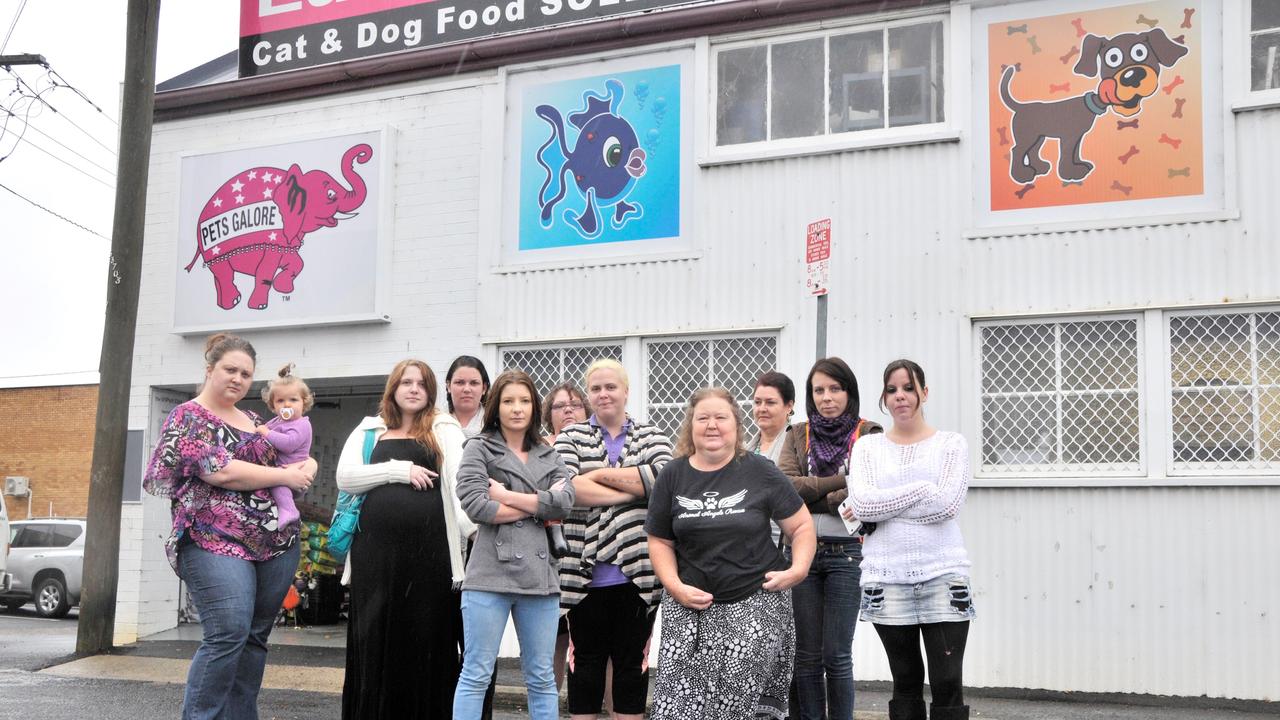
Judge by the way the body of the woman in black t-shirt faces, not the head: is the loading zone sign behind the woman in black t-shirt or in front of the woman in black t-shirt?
behind

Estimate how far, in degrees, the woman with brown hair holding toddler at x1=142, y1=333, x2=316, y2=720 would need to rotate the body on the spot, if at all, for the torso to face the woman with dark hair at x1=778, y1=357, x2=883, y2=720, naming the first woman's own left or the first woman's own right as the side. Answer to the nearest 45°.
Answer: approximately 45° to the first woman's own left

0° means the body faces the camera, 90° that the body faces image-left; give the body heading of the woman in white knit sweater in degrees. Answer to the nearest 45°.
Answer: approximately 0°

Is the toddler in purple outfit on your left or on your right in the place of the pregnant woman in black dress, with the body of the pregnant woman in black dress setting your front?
on your right

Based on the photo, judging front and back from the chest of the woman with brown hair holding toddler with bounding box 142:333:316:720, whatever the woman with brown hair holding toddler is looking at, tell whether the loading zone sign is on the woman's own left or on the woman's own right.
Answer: on the woman's own left

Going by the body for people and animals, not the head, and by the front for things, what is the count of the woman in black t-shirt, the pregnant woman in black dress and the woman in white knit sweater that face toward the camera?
3

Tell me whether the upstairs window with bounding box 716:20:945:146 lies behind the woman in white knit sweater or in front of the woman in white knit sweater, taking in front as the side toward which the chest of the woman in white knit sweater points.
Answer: behind

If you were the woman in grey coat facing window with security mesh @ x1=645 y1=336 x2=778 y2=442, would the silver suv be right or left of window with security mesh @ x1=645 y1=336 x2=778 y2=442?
left

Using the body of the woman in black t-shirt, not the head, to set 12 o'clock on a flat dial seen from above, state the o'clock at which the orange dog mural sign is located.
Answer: The orange dog mural sign is roughly at 7 o'clock from the woman in black t-shirt.

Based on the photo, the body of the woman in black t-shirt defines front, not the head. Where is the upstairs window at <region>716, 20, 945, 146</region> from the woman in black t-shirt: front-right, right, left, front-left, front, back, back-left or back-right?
back
